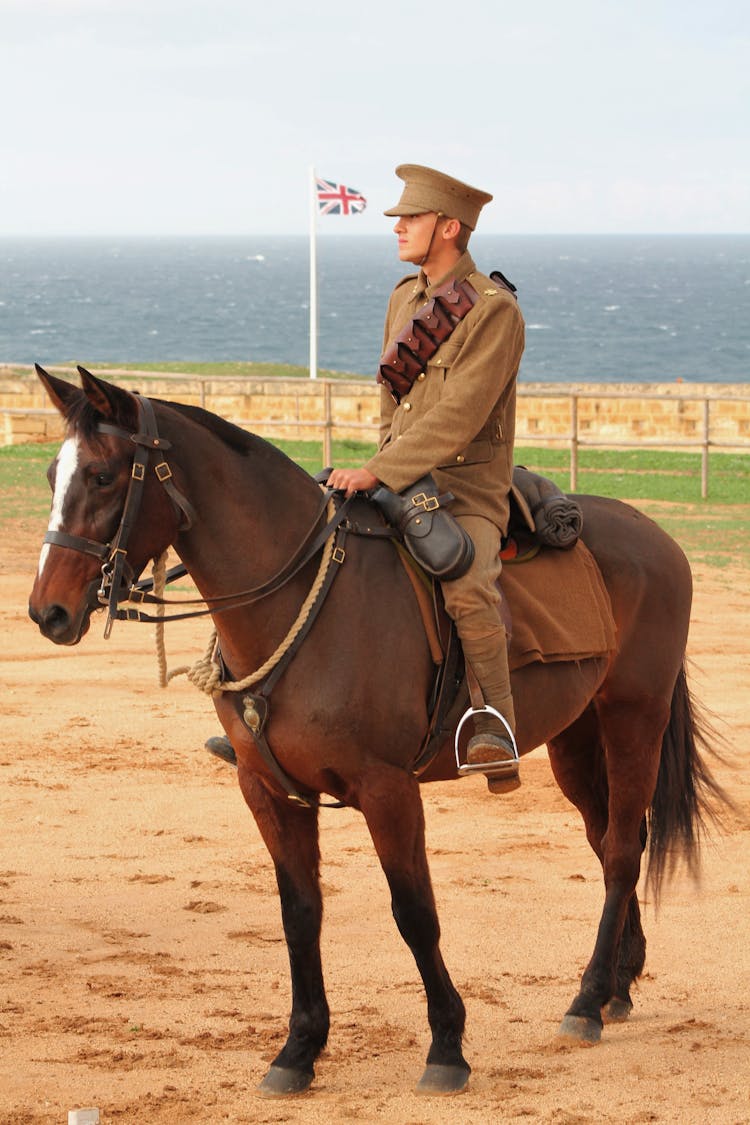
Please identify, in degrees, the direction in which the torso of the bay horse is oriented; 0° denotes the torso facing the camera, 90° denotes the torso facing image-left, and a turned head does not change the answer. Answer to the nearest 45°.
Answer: approximately 45°

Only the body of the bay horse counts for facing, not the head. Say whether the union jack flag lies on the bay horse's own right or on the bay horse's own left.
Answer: on the bay horse's own right
